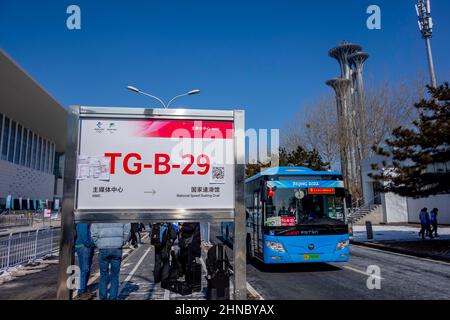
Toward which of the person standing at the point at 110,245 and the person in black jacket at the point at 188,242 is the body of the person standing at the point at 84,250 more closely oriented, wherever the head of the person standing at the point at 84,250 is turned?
the person in black jacket

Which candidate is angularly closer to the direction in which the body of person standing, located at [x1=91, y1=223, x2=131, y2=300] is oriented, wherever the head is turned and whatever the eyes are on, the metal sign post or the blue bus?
the blue bus

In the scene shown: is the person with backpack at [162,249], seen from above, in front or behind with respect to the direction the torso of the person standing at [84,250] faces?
in front

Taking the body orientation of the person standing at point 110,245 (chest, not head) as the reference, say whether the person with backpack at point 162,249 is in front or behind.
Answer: in front

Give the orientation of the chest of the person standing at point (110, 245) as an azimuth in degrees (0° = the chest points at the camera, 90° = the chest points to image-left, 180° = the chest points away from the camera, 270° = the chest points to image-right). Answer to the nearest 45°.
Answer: approximately 180°

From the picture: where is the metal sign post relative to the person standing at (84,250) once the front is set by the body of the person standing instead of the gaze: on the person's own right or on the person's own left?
on the person's own right
